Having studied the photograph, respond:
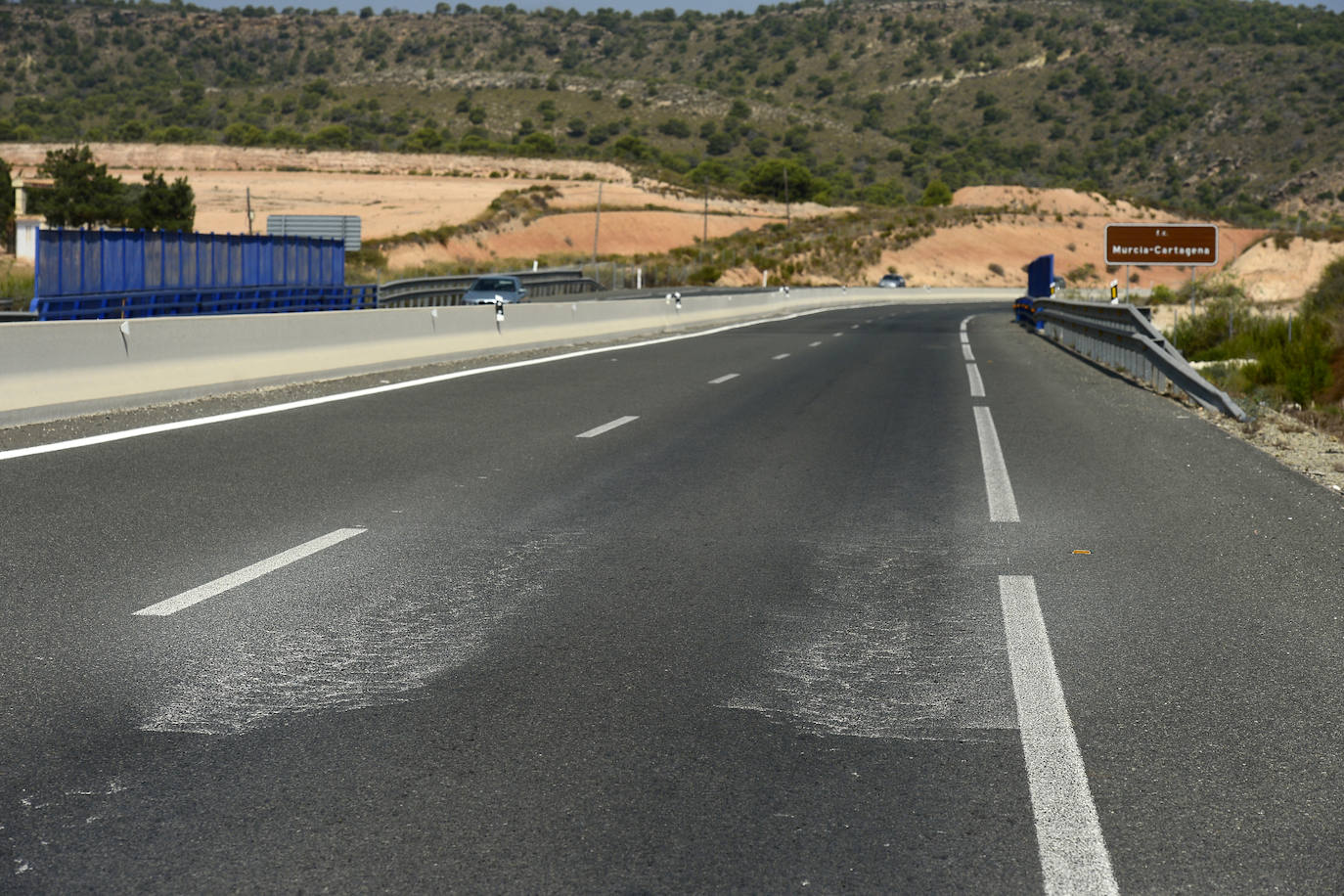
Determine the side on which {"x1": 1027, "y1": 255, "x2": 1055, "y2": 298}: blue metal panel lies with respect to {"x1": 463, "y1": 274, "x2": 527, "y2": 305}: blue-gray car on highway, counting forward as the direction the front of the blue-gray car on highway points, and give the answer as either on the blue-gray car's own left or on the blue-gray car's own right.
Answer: on the blue-gray car's own left

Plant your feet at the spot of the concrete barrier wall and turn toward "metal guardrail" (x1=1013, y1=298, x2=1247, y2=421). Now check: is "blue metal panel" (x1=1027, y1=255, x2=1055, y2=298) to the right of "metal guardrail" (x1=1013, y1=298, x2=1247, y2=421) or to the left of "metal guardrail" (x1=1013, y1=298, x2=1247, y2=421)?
left

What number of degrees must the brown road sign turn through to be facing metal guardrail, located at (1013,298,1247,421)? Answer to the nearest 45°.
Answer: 0° — it already faces it

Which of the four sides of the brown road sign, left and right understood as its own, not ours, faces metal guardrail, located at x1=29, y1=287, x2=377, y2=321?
right

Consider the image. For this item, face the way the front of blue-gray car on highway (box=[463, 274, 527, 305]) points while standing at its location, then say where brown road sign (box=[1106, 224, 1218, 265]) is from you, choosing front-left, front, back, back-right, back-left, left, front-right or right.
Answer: left

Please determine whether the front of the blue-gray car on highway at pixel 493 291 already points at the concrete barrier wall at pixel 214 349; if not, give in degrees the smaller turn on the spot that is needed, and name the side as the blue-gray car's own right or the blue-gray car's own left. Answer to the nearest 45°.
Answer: approximately 45° to the blue-gray car's own left

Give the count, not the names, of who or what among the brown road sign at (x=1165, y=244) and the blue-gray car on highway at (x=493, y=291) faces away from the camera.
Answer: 0

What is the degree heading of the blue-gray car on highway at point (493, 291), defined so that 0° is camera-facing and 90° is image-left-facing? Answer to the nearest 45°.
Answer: approximately 45°

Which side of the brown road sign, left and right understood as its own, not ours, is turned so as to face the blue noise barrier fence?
right
